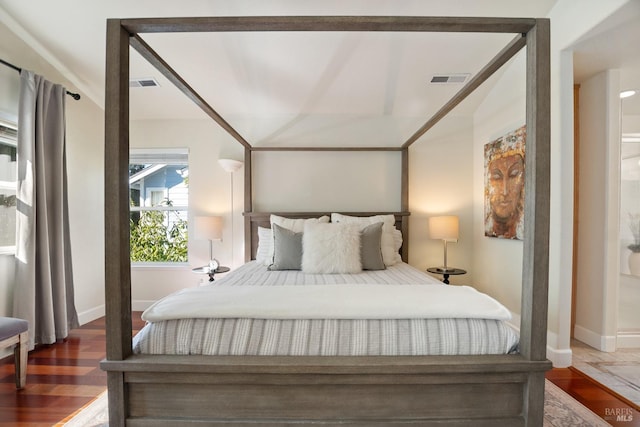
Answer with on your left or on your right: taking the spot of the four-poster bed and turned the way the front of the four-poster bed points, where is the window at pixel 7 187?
on your right

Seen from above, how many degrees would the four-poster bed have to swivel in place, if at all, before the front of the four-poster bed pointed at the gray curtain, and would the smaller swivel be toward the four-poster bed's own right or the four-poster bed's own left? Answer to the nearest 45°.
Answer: approximately 135° to the four-poster bed's own right

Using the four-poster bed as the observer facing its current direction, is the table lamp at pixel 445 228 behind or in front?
behind

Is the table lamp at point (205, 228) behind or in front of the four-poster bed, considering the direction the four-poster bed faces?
behind

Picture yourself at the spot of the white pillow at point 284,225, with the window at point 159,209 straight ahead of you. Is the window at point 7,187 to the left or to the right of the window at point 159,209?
left

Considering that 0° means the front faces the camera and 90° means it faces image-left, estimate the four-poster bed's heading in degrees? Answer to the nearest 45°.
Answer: approximately 0°

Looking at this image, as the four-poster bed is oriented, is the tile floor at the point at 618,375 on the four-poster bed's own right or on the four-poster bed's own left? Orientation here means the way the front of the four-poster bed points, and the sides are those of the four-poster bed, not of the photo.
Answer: on the four-poster bed's own left
